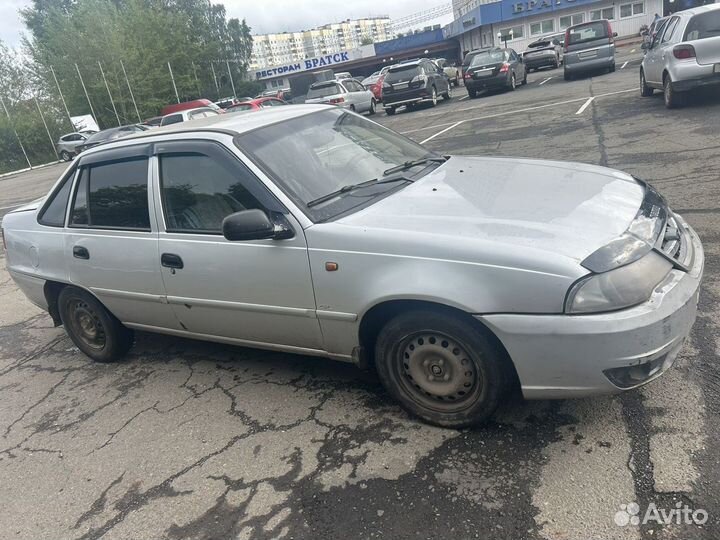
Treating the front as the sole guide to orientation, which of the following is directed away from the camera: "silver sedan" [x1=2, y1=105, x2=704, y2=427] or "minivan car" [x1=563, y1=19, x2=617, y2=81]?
the minivan car

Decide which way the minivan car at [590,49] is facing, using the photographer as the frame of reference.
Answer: facing away from the viewer

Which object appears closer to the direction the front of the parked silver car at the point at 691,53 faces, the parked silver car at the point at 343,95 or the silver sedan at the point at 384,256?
the parked silver car

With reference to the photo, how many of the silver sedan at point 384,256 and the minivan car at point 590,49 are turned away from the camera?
1

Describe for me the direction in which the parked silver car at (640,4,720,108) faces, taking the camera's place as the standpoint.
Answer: facing away from the viewer and to the left of the viewer

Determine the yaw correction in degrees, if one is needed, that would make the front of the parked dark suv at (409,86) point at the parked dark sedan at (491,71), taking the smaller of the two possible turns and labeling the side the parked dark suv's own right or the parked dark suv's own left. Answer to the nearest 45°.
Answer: approximately 45° to the parked dark suv's own right

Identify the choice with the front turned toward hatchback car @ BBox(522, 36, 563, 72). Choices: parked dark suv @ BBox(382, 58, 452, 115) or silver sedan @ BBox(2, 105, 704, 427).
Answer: the parked dark suv

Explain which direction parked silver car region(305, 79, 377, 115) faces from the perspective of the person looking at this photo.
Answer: facing away from the viewer and to the right of the viewer

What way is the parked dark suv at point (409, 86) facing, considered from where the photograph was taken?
facing away from the viewer and to the right of the viewer

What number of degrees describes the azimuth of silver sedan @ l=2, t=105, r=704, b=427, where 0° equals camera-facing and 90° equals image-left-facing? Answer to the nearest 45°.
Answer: approximately 315°

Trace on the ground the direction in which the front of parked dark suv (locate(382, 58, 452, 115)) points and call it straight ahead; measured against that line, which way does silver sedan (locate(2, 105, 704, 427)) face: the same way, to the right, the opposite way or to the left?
to the right

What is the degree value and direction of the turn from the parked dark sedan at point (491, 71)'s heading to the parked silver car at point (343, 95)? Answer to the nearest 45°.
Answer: approximately 135° to its left
